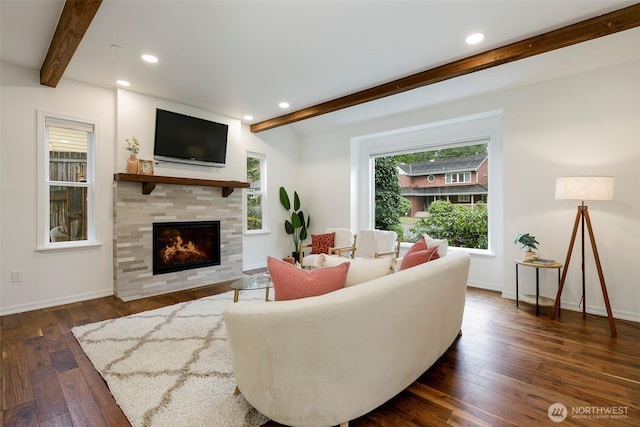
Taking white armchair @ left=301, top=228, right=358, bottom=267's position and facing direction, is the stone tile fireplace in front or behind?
in front

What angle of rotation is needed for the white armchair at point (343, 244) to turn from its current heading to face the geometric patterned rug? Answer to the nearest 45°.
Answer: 0° — it already faces it

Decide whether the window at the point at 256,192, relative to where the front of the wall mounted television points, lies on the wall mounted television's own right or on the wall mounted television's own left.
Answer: on the wall mounted television's own left

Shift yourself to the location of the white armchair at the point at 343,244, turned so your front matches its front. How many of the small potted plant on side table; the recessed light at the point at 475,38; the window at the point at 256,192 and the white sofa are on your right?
1

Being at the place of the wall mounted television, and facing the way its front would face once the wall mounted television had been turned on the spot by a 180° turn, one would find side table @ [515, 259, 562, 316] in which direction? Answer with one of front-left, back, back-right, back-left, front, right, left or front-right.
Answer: back

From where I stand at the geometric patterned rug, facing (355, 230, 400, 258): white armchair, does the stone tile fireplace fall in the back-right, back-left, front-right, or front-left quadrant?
front-left

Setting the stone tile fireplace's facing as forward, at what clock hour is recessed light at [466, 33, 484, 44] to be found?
The recessed light is roughly at 12 o'clock from the stone tile fireplace.

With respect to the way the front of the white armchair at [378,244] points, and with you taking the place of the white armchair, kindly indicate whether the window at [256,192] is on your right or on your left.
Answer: on your right

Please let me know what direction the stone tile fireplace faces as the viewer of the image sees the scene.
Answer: facing the viewer and to the right of the viewer

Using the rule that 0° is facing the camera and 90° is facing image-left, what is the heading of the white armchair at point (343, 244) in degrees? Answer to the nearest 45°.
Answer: approximately 45°

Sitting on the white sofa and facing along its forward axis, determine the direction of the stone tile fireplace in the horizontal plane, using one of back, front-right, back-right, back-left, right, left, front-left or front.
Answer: front

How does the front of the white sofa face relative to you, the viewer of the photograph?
facing away from the viewer and to the left of the viewer

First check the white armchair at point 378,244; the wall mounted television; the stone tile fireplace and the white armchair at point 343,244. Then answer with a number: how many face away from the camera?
0

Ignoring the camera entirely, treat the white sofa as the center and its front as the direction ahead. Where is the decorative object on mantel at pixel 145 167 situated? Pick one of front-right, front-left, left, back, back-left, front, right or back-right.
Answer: front

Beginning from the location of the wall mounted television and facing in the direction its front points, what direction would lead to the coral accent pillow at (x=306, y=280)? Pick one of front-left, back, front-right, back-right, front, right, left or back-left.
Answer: front-right

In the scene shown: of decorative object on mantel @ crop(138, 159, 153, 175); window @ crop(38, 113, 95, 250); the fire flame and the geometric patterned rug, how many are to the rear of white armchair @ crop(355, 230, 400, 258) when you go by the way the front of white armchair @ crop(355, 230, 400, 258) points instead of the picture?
0

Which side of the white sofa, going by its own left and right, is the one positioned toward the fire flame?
front

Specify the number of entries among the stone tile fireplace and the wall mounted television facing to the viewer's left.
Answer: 0

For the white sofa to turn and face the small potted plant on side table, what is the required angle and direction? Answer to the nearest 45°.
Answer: approximately 90° to its right
